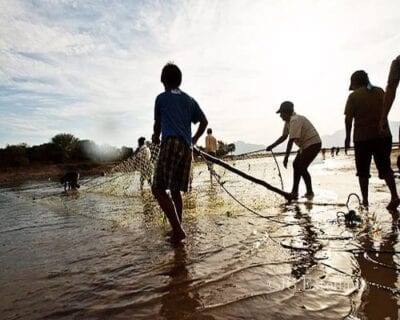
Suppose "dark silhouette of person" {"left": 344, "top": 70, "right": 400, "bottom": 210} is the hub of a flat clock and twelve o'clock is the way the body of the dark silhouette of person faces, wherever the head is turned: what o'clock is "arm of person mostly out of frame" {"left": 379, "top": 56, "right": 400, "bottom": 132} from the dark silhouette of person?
The arm of person mostly out of frame is roughly at 7 o'clock from the dark silhouette of person.

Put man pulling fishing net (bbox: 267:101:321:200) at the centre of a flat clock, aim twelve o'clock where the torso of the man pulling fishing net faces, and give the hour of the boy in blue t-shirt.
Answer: The boy in blue t-shirt is roughly at 10 o'clock from the man pulling fishing net.

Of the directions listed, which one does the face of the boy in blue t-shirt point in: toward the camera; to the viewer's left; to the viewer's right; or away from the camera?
away from the camera

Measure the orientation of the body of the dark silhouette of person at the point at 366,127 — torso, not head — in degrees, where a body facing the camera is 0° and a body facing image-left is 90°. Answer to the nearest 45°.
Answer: approximately 135°

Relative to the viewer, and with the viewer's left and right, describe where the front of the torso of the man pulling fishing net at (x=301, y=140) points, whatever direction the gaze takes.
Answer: facing to the left of the viewer

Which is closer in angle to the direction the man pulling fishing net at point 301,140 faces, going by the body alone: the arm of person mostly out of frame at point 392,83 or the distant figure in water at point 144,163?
the distant figure in water

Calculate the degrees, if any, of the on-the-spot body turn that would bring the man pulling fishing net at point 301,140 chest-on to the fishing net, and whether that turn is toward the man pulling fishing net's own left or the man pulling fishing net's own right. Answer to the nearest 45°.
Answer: approximately 45° to the man pulling fishing net's own right

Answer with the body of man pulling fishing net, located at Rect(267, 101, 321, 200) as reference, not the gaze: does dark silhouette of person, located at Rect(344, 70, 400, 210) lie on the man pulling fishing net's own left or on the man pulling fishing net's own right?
on the man pulling fishing net's own left

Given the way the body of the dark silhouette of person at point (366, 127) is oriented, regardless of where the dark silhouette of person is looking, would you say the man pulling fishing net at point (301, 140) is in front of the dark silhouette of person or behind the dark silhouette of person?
in front
